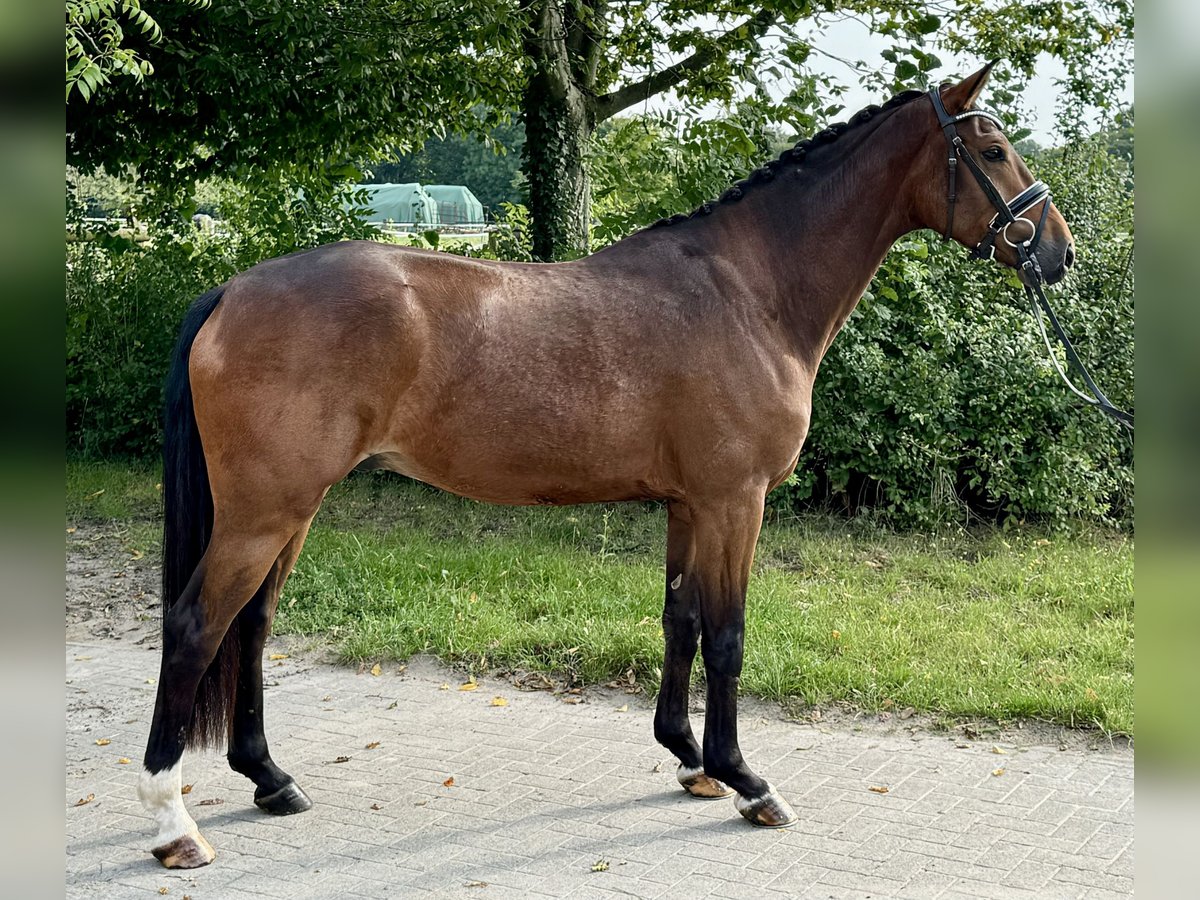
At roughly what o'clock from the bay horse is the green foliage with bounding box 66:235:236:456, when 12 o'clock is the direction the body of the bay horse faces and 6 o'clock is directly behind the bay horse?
The green foliage is roughly at 8 o'clock from the bay horse.

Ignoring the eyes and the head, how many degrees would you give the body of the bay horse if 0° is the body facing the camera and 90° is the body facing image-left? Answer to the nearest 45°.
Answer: approximately 270°

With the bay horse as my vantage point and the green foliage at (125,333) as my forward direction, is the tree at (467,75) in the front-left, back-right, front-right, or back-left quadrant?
front-right

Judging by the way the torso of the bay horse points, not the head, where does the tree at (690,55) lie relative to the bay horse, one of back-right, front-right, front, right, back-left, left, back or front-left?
left

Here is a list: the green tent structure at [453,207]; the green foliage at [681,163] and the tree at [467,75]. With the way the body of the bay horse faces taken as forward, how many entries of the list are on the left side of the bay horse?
3

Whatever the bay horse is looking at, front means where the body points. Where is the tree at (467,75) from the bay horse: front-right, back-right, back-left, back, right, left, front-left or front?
left

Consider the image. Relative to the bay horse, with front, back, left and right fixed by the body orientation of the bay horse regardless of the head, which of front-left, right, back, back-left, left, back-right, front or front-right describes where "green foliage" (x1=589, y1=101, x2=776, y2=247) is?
left

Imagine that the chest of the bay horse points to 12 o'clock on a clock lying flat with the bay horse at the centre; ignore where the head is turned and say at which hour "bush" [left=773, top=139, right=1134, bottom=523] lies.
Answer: The bush is roughly at 10 o'clock from the bay horse.
